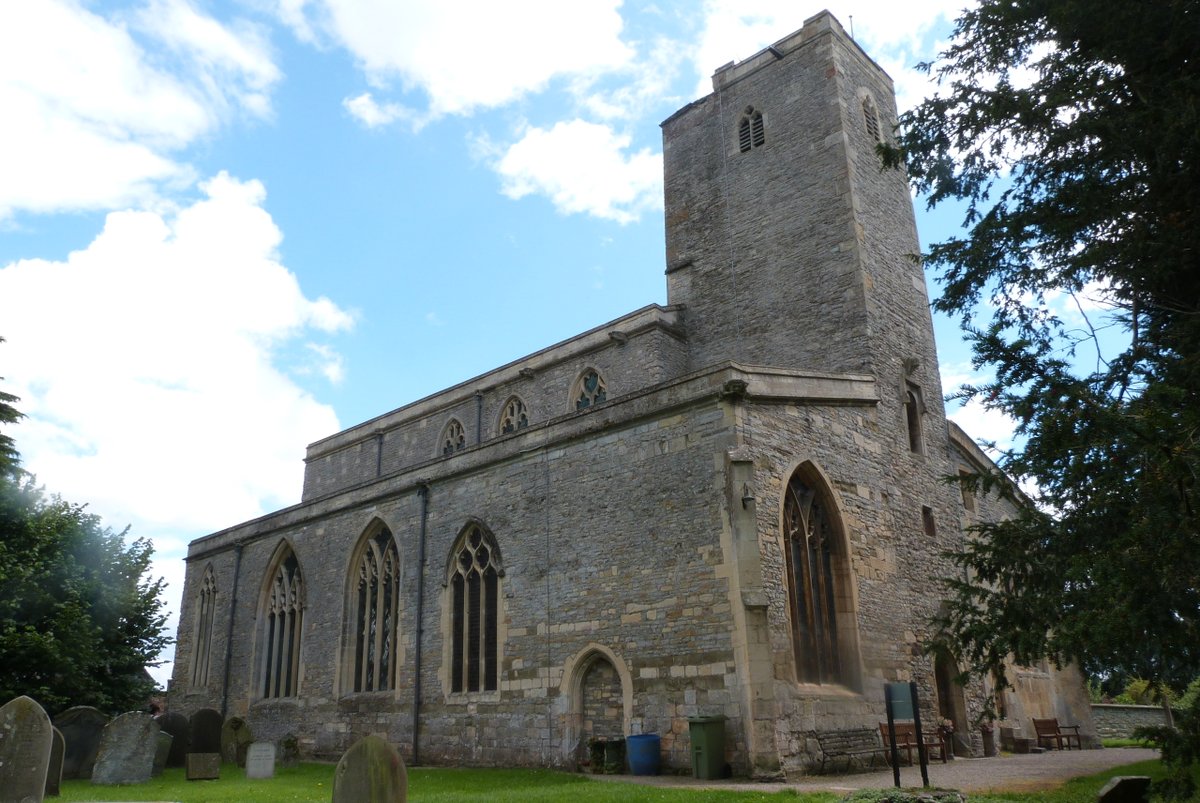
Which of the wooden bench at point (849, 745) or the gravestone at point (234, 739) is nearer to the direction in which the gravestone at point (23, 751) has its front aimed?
the wooden bench

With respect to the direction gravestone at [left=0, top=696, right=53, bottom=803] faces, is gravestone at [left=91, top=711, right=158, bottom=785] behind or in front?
behind

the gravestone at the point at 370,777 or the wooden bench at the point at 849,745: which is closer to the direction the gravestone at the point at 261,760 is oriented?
the gravestone

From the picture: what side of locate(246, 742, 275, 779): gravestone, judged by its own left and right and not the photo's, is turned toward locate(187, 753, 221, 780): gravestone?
right

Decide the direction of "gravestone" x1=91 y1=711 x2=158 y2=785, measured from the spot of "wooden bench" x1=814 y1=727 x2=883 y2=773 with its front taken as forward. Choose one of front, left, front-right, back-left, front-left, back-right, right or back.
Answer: back-right

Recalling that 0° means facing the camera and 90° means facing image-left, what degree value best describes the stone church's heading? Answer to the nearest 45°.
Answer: approximately 315°

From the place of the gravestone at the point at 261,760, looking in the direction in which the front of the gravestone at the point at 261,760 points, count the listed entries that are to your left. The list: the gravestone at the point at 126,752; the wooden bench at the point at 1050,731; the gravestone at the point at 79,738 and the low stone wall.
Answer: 2

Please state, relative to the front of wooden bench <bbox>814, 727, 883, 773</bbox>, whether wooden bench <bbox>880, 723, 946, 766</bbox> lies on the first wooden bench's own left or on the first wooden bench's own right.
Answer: on the first wooden bench's own left

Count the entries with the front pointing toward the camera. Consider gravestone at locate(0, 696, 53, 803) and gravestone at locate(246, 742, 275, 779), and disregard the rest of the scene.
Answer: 2
